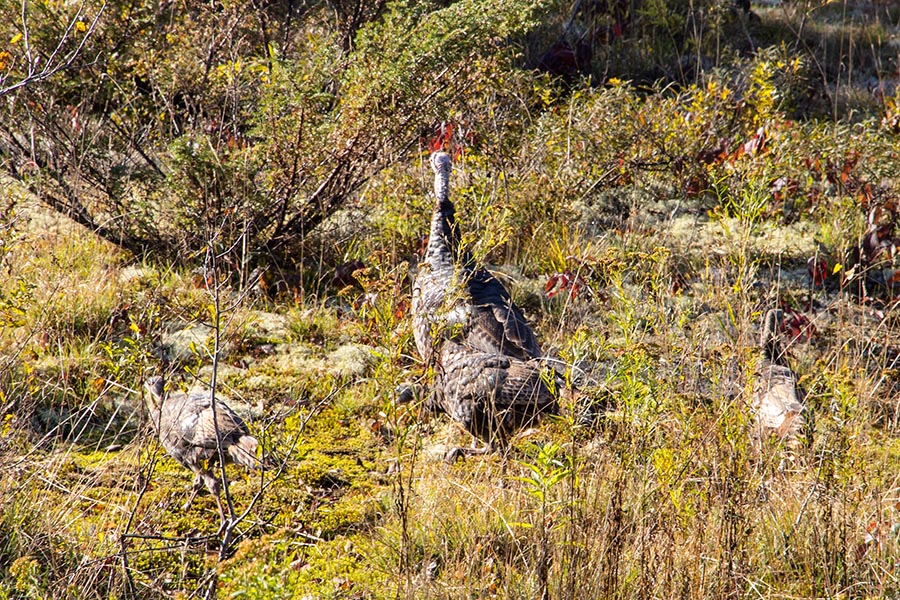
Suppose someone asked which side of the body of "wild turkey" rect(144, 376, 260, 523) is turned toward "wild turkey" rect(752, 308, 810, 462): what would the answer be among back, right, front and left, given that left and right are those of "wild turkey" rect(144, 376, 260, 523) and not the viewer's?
back

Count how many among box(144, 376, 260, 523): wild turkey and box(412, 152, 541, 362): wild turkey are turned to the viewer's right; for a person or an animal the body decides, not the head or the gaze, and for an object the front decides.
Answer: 0

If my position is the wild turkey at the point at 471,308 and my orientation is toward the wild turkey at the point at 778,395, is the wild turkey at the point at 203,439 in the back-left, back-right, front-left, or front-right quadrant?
back-right

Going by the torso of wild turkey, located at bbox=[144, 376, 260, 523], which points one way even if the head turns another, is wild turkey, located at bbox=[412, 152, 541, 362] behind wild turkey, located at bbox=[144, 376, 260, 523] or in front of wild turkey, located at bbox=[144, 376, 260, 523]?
behind

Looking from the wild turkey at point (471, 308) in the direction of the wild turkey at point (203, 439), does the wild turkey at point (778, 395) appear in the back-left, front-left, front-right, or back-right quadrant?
back-left

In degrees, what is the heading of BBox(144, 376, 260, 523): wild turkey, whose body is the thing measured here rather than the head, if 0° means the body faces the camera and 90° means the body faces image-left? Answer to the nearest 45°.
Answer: approximately 90°
